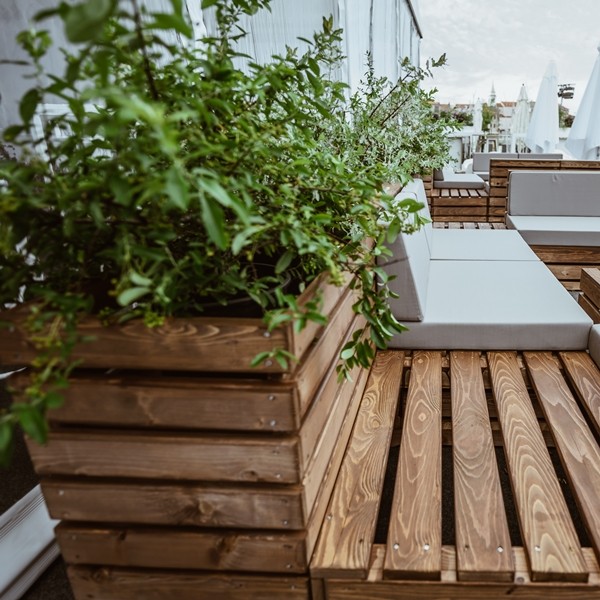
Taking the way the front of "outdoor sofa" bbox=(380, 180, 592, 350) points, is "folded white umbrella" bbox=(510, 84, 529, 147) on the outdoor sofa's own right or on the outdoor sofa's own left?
on the outdoor sofa's own left

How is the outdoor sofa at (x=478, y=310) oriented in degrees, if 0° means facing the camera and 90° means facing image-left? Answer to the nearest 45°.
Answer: approximately 270°

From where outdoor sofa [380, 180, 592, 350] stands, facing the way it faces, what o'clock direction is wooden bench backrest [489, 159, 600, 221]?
The wooden bench backrest is roughly at 9 o'clock from the outdoor sofa.

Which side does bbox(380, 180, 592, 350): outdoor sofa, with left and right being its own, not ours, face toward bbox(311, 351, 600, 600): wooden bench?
right

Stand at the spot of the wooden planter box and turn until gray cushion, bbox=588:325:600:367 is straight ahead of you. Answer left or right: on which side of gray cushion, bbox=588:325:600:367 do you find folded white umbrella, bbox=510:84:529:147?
left

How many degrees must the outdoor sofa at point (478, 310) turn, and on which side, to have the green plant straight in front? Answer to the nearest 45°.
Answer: approximately 135° to its right

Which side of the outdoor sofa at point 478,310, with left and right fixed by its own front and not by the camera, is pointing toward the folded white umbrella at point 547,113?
left

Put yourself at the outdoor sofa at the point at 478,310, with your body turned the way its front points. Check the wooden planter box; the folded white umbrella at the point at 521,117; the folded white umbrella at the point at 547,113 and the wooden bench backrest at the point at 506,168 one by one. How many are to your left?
3

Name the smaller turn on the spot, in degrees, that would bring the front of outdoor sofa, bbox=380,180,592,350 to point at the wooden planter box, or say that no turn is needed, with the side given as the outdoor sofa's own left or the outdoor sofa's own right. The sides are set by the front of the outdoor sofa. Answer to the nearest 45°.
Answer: approximately 135° to the outdoor sofa's own right
